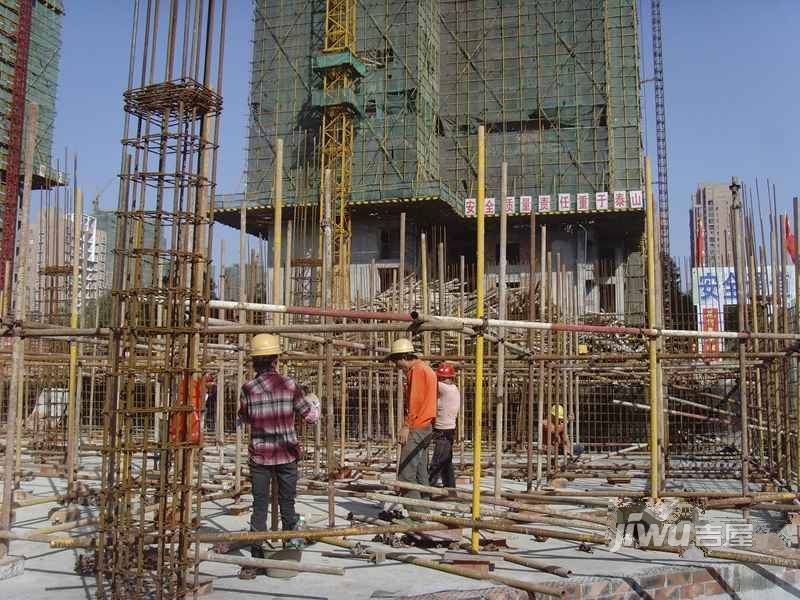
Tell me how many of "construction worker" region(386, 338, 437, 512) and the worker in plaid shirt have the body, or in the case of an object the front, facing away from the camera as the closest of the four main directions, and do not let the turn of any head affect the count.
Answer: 1

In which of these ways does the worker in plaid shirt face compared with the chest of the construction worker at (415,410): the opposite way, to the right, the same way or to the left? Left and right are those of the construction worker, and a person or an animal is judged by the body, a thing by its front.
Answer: to the right

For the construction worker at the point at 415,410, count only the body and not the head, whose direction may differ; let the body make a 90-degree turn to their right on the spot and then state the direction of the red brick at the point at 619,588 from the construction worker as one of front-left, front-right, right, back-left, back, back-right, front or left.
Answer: back-right

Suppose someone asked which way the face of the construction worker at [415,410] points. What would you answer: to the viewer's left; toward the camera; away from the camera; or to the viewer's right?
to the viewer's left

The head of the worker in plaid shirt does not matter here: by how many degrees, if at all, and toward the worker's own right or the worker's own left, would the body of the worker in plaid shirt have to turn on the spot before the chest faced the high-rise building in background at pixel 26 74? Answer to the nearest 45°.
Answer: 0° — they already face it

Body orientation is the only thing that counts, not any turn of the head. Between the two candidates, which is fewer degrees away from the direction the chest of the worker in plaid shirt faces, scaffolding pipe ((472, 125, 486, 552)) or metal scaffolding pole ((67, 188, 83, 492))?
the metal scaffolding pole

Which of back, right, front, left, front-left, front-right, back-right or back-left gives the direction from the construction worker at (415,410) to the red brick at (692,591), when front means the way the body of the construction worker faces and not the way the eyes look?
back-left

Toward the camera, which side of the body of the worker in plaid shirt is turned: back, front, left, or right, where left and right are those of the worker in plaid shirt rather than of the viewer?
back

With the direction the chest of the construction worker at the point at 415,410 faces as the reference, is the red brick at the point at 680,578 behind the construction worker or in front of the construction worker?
behind

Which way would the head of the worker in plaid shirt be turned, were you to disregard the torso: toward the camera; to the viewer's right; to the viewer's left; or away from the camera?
away from the camera

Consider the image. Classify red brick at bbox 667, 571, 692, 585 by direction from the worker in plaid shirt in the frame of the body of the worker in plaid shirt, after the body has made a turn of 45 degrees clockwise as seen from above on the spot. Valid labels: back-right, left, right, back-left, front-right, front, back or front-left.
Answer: front-right

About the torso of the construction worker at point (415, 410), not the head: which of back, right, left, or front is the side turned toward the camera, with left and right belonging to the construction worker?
left

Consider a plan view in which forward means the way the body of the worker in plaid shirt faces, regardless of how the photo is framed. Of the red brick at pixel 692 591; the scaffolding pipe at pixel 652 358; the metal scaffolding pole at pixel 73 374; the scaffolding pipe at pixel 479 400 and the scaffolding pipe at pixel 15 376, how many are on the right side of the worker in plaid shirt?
3

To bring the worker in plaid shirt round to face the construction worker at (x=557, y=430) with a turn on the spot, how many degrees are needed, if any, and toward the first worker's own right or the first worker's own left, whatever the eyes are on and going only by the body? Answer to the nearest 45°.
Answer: approximately 45° to the first worker's own right
